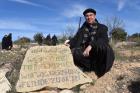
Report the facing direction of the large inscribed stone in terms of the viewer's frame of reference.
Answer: facing the viewer
